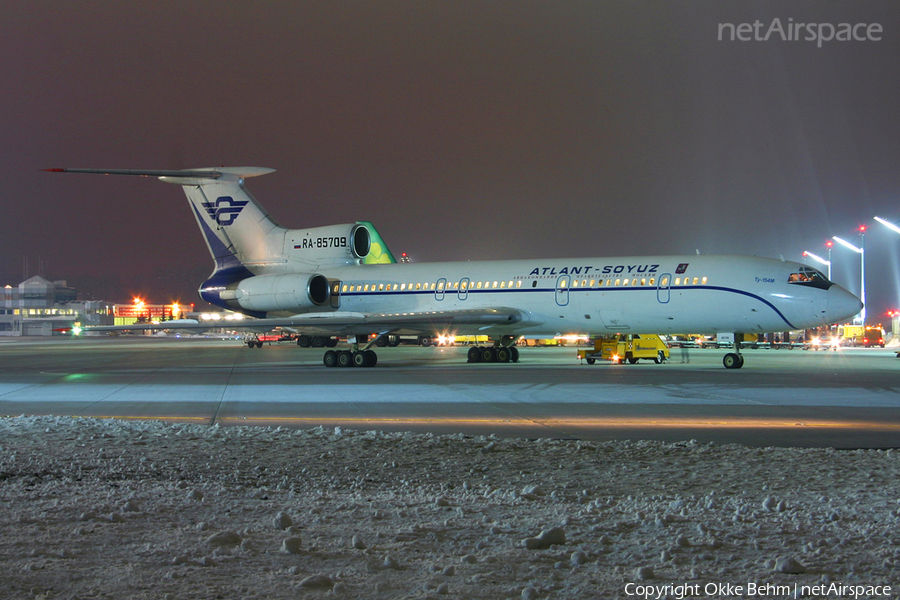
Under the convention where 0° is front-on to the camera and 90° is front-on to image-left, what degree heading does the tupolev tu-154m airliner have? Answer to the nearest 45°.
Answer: approximately 315°
